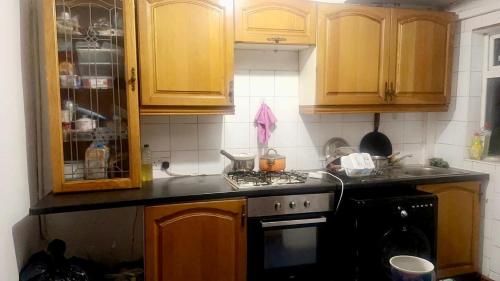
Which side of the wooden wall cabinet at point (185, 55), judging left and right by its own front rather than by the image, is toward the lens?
front

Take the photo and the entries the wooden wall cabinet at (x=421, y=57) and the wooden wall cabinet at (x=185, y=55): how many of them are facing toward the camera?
2

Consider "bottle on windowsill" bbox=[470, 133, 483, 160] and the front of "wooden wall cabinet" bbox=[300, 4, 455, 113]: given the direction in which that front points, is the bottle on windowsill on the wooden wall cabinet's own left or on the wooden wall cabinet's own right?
on the wooden wall cabinet's own left

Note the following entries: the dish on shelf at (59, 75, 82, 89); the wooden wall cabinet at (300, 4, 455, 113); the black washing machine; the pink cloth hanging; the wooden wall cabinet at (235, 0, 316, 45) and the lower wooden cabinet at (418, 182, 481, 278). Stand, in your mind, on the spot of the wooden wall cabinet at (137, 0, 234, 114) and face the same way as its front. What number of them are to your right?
1

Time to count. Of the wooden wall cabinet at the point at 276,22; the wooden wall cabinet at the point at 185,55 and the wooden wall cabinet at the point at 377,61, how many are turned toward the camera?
3

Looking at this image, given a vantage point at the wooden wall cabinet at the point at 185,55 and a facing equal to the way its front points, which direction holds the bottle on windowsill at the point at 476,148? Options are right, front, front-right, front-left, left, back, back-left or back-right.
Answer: left

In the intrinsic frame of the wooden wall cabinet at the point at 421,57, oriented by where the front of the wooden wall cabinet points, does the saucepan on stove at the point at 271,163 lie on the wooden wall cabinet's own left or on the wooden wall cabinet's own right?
on the wooden wall cabinet's own right

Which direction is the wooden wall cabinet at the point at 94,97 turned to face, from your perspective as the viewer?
facing the viewer

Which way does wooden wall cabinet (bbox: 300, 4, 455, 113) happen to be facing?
toward the camera

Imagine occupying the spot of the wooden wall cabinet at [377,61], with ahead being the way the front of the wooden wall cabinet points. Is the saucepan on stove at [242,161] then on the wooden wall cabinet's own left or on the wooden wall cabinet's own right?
on the wooden wall cabinet's own right

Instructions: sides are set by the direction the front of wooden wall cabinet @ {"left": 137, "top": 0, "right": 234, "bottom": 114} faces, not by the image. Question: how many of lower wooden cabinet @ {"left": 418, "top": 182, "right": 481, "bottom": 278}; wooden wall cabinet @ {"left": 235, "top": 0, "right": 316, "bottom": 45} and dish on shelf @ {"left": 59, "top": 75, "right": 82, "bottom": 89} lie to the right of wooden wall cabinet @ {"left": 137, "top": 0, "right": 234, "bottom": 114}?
1

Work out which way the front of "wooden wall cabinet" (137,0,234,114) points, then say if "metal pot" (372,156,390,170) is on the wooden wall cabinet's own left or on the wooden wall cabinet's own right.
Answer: on the wooden wall cabinet's own left

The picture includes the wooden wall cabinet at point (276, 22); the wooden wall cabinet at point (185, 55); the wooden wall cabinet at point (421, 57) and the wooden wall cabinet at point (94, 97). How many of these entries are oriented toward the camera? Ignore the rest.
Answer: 4
